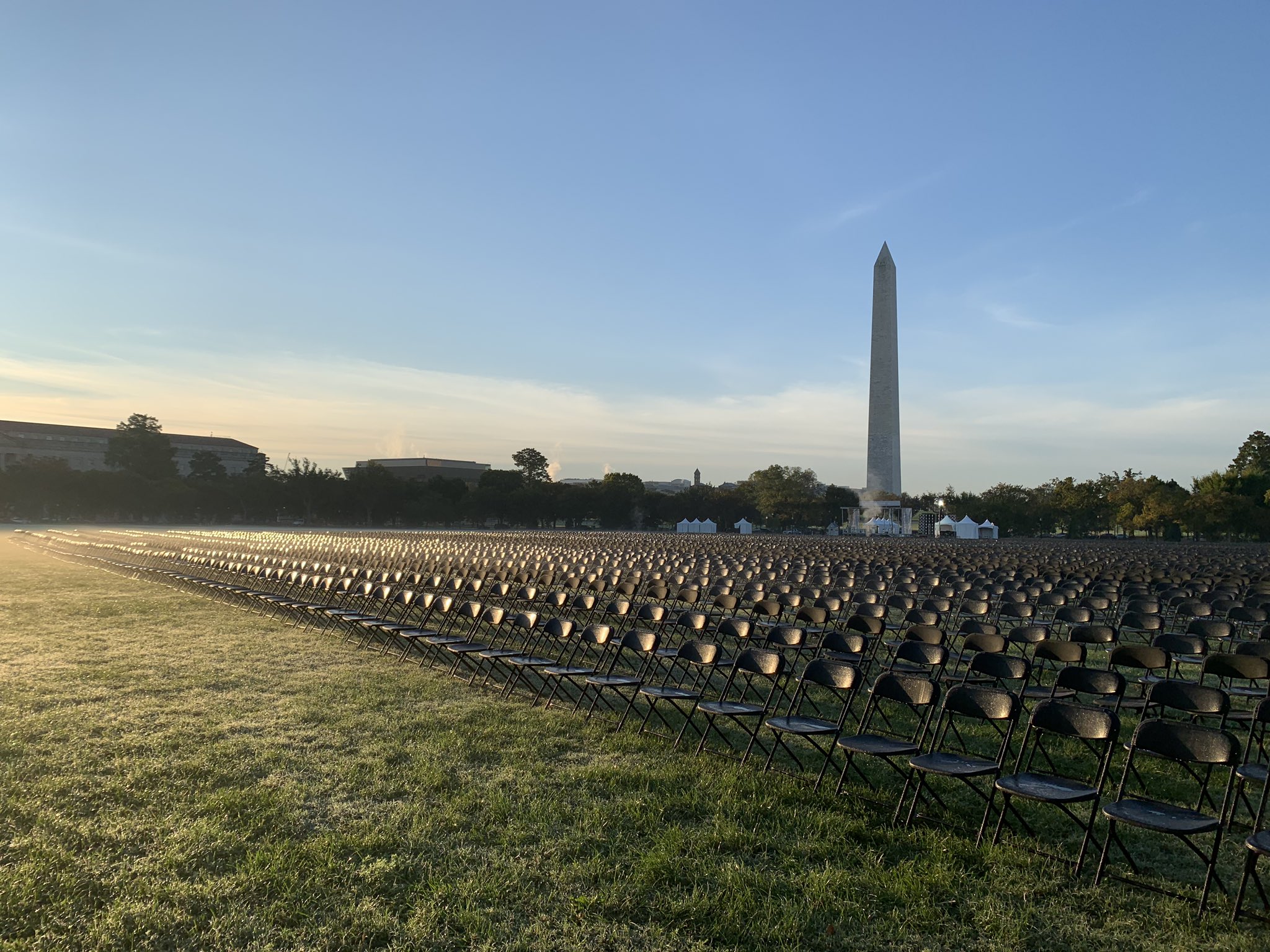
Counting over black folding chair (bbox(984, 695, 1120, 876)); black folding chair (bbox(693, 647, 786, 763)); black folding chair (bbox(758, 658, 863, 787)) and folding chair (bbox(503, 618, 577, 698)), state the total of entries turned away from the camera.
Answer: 0

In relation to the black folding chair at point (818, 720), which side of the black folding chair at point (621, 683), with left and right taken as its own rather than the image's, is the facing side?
left

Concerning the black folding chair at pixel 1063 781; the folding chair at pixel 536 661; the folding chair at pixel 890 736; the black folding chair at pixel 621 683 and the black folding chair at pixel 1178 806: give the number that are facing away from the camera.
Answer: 0

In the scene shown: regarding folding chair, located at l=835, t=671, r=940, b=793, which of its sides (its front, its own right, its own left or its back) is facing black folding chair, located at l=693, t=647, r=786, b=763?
right

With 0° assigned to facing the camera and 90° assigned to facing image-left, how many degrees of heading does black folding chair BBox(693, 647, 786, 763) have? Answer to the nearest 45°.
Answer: approximately 45°

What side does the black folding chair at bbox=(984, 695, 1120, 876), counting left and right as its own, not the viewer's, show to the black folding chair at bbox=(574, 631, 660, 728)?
right

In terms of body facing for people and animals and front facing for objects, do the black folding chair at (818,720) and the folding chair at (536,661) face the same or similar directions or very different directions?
same or similar directions

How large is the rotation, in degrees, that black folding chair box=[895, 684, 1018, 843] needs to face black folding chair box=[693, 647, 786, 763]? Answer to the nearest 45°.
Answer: approximately 90° to its right

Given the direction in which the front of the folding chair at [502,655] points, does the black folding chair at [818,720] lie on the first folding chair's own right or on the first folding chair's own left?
on the first folding chair's own left

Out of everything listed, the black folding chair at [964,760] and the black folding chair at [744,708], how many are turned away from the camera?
0

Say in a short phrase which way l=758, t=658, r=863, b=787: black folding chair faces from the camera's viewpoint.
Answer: facing the viewer and to the left of the viewer
